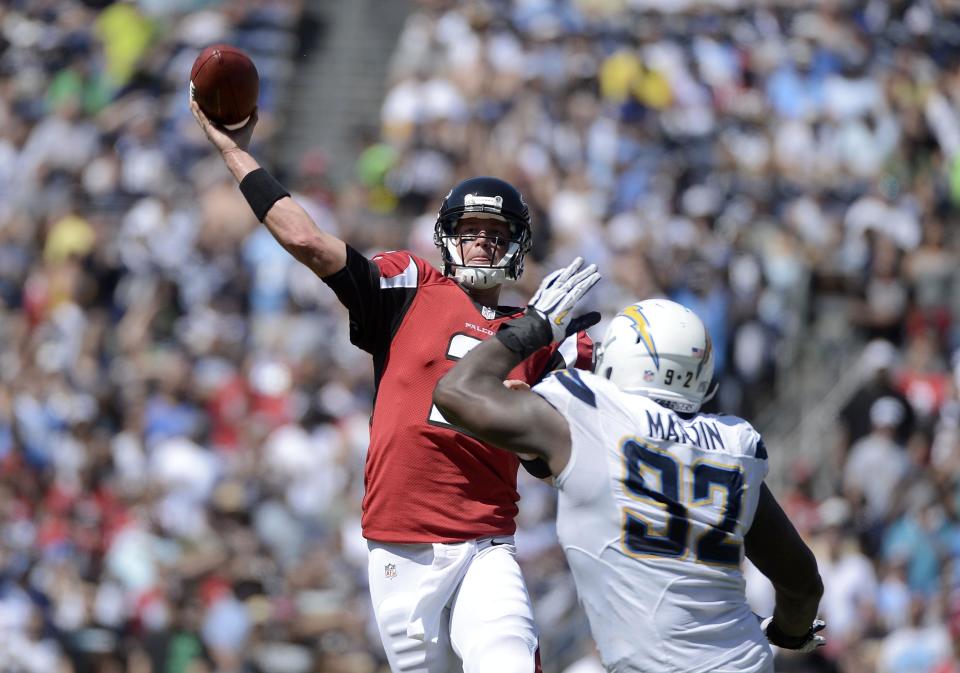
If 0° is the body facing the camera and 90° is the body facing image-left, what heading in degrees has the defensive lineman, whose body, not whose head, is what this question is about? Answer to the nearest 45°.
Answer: approximately 135°

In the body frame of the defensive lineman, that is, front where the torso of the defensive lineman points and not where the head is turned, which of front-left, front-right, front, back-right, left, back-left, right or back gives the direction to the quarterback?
front
